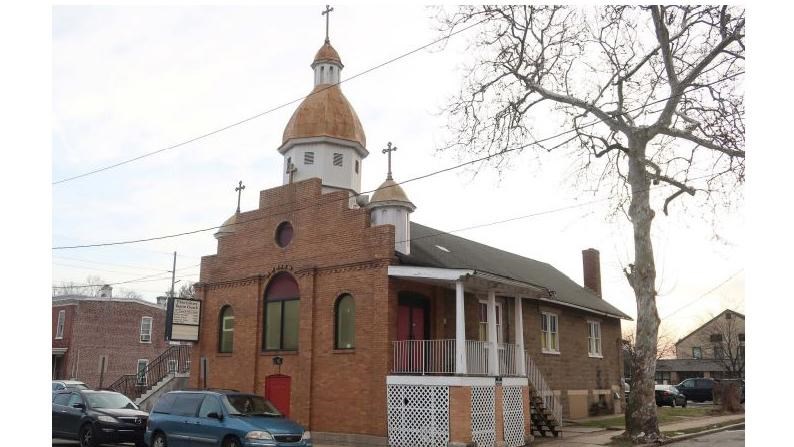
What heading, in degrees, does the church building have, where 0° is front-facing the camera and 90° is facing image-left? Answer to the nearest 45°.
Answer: approximately 45°

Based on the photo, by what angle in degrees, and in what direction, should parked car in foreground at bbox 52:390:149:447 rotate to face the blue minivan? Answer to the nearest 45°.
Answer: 0° — it already faces it

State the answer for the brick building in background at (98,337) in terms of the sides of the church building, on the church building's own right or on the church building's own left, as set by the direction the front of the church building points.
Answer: on the church building's own right

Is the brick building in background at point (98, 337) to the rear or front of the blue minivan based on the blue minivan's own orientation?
to the rear

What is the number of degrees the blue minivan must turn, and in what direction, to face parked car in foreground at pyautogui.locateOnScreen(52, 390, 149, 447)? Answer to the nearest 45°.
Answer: approximately 180°

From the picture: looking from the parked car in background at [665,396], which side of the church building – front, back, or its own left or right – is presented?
back

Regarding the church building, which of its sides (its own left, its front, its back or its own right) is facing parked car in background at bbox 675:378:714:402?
back

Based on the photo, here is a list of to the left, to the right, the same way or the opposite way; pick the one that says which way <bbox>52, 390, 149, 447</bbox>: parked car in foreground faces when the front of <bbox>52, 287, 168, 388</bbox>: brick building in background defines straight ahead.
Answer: to the left

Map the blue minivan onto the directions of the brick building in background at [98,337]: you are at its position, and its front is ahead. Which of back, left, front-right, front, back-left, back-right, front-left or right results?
front-left

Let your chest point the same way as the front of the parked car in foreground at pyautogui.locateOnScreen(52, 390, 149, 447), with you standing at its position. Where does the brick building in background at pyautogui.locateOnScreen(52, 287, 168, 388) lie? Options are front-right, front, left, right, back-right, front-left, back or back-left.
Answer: back-left
